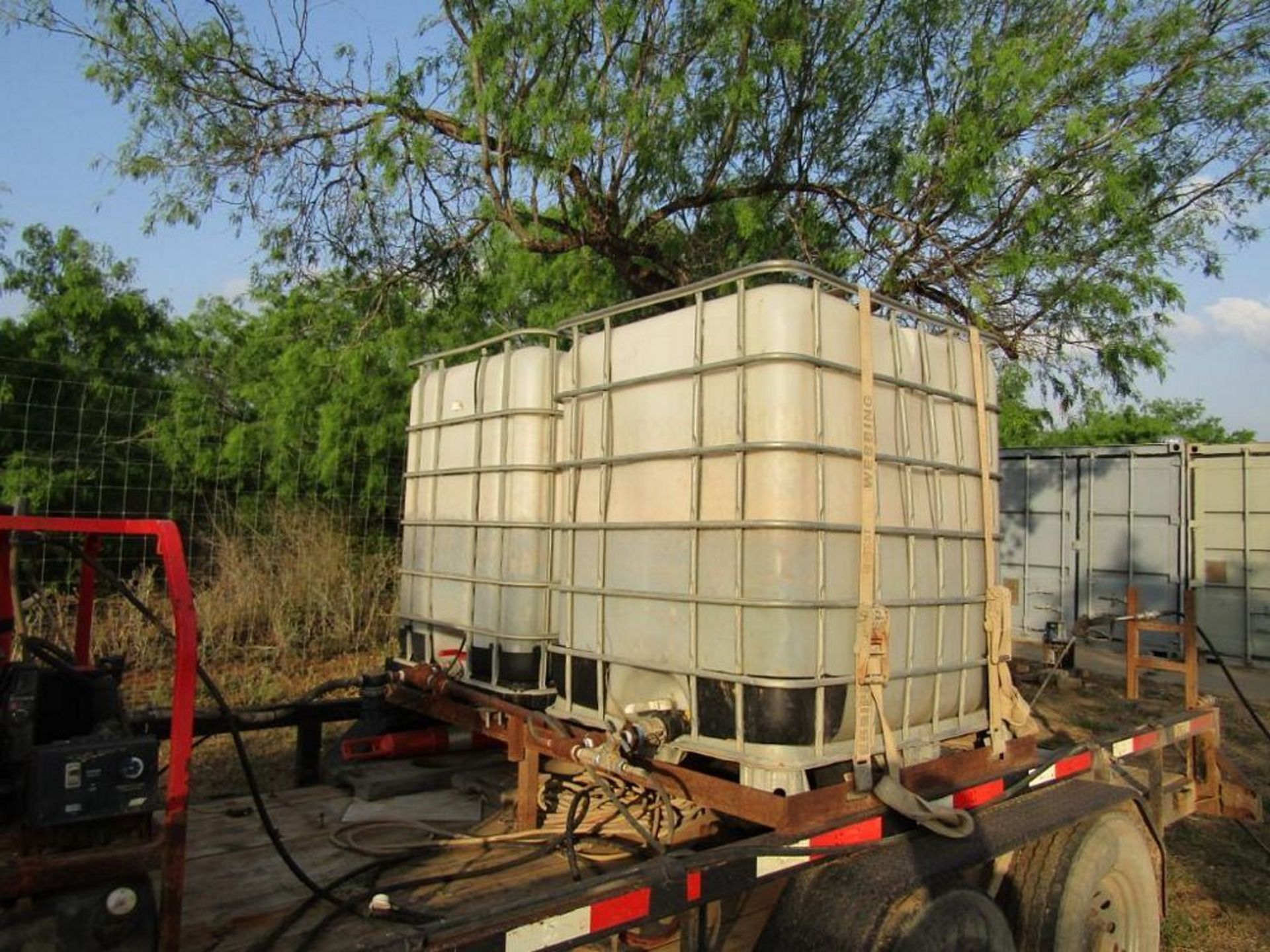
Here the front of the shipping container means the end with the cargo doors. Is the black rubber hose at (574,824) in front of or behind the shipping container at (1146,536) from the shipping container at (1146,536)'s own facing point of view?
in front

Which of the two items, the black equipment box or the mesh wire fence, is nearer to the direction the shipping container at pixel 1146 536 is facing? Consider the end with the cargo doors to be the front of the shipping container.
the black equipment box

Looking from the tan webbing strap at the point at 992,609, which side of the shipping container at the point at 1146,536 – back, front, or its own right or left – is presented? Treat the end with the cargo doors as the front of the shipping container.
front

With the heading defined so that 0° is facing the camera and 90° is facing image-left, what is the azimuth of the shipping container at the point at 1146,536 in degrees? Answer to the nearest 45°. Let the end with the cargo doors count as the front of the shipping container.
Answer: approximately 0°

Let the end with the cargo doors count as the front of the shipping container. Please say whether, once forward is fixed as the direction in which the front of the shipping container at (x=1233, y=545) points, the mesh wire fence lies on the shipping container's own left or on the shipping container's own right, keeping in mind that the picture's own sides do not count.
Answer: on the shipping container's own right

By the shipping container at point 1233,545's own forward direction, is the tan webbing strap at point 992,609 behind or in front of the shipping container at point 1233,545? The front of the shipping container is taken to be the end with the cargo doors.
in front

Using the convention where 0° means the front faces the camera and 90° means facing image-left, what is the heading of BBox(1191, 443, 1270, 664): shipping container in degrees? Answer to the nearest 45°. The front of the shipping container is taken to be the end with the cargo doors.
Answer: approximately 0°

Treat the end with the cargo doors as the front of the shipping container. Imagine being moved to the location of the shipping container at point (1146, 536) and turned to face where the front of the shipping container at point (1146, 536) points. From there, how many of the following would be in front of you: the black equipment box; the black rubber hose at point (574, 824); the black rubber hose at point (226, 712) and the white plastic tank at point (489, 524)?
4

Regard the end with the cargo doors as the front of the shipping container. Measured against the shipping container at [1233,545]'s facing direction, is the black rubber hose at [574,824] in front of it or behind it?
in front

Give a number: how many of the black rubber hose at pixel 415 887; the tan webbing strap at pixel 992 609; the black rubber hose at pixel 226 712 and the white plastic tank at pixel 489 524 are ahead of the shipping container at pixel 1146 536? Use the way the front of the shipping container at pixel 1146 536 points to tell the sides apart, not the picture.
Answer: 4
